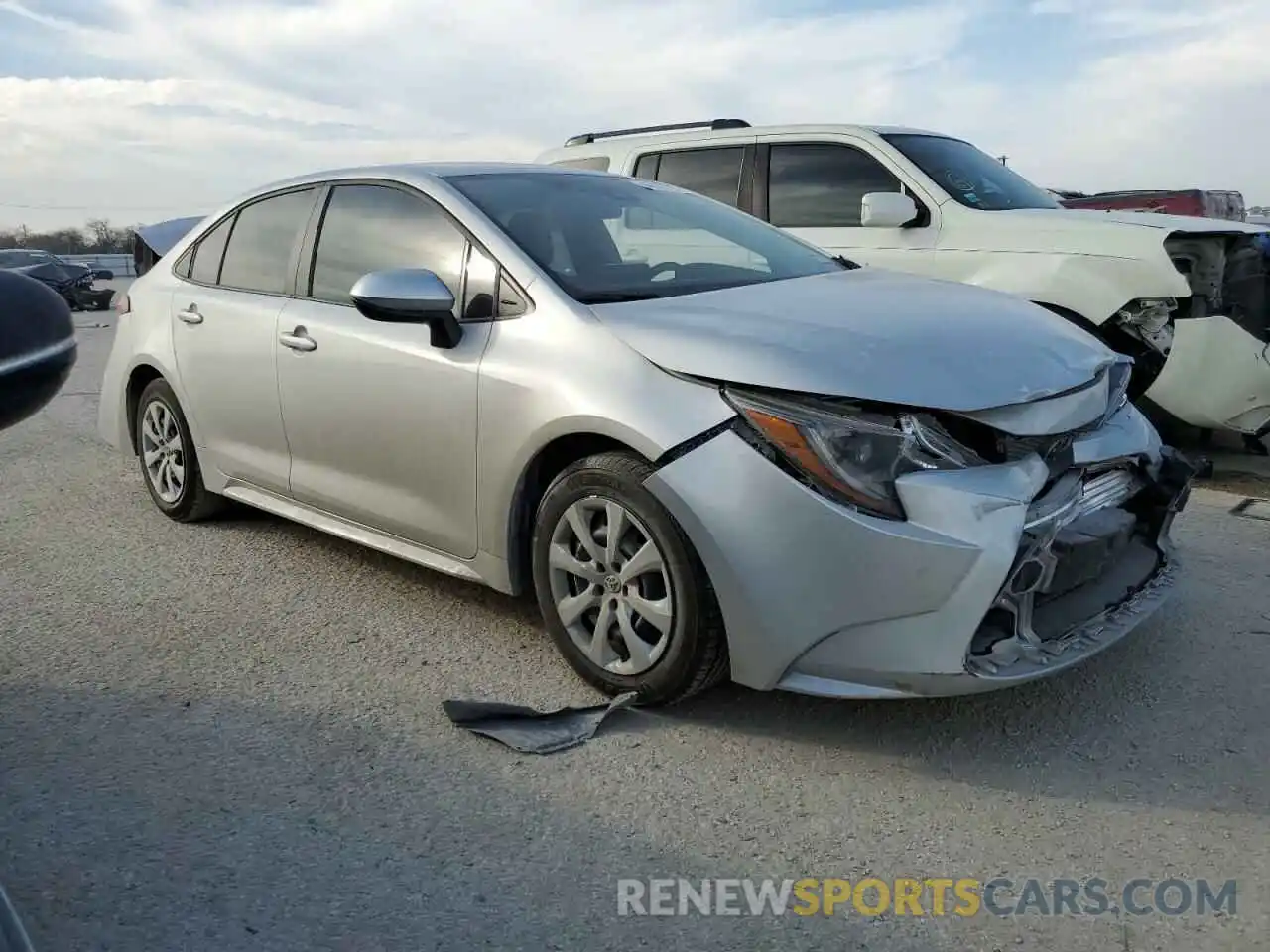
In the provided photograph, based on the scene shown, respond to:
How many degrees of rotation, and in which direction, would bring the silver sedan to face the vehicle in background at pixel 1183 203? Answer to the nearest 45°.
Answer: approximately 90° to its left

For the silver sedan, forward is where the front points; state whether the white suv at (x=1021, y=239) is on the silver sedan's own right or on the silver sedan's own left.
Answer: on the silver sedan's own left

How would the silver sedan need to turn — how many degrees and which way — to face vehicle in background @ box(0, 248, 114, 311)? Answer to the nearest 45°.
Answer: approximately 180°
